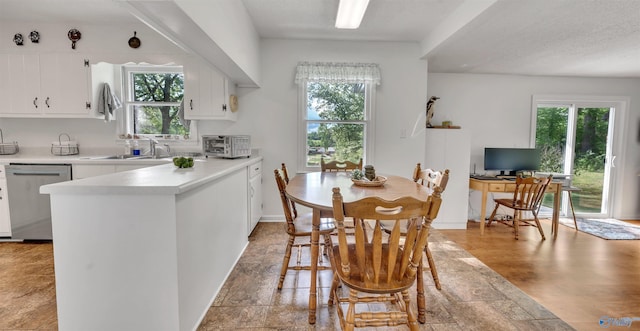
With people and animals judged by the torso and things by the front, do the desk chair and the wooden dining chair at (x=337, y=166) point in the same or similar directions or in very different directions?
very different directions

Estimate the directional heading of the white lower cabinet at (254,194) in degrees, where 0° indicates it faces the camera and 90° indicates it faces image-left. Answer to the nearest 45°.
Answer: approximately 270°

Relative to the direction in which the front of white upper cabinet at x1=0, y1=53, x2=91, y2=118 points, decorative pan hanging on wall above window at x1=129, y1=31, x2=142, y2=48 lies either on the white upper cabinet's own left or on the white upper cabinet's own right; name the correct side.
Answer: on the white upper cabinet's own left

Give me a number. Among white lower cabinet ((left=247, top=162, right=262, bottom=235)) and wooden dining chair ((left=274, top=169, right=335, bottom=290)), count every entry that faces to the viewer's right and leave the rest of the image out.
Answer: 2

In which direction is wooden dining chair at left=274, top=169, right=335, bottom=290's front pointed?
to the viewer's right

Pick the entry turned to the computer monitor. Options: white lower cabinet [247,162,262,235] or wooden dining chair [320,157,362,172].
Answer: the white lower cabinet

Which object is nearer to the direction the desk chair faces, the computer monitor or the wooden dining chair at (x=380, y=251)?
the computer monitor
